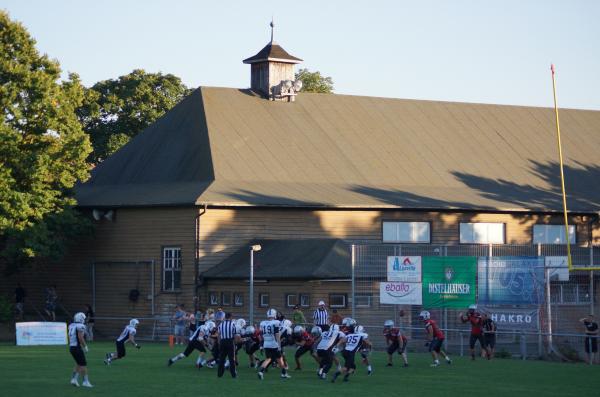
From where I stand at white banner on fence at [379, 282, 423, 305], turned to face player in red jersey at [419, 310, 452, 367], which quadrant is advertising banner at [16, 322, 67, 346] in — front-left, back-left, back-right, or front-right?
back-right

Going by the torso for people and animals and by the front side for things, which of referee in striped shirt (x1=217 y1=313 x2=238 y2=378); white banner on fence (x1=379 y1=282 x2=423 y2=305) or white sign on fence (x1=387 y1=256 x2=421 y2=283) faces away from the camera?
the referee in striped shirt

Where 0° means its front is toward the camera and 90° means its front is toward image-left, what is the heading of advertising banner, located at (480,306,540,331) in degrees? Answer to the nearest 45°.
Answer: approximately 0°

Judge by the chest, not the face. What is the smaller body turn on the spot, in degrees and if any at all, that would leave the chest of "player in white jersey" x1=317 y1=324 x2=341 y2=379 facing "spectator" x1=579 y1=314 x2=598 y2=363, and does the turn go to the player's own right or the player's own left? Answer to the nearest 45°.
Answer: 0° — they already face them

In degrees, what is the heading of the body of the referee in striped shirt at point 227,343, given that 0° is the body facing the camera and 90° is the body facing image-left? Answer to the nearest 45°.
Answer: approximately 180°

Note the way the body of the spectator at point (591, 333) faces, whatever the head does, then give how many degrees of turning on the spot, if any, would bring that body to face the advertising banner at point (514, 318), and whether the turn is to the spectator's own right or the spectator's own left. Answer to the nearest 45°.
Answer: approximately 45° to the spectator's own right

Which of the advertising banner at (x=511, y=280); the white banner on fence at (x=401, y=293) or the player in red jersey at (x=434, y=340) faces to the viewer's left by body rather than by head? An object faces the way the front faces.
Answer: the player in red jersey

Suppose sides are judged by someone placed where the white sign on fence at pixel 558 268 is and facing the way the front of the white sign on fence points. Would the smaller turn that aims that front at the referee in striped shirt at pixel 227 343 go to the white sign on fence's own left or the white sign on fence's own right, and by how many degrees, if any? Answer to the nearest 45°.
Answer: approximately 45° to the white sign on fence's own right

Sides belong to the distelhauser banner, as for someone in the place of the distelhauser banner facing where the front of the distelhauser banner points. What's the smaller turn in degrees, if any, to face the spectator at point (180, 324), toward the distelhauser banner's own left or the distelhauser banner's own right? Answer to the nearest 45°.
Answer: approximately 135° to the distelhauser banner's own right

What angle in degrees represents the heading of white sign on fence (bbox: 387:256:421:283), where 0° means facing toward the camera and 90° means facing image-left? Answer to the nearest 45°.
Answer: approximately 0°

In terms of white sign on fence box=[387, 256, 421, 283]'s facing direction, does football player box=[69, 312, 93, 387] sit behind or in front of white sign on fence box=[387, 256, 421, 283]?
in front
